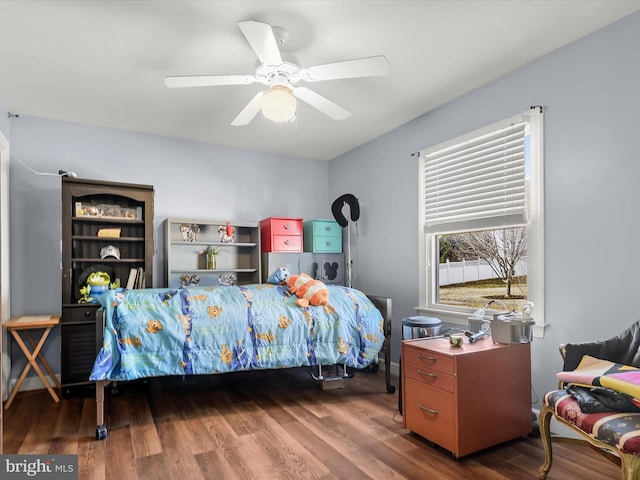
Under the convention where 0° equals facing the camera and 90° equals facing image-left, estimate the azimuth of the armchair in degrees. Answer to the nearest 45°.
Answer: approximately 45°

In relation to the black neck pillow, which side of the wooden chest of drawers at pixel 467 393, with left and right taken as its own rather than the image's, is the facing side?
right

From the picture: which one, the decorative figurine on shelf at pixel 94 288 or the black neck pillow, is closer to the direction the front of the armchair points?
the decorative figurine on shelf

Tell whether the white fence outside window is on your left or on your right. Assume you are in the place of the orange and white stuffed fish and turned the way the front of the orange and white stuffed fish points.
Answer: on your left

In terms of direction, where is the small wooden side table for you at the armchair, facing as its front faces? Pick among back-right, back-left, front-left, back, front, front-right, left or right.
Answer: front-right

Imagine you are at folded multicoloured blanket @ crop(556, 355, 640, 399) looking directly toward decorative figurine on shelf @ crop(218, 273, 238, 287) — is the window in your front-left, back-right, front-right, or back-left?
front-right

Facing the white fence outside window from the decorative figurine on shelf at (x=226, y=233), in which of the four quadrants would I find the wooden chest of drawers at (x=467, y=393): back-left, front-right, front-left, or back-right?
front-right

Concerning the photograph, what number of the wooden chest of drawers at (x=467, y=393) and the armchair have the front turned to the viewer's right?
0
